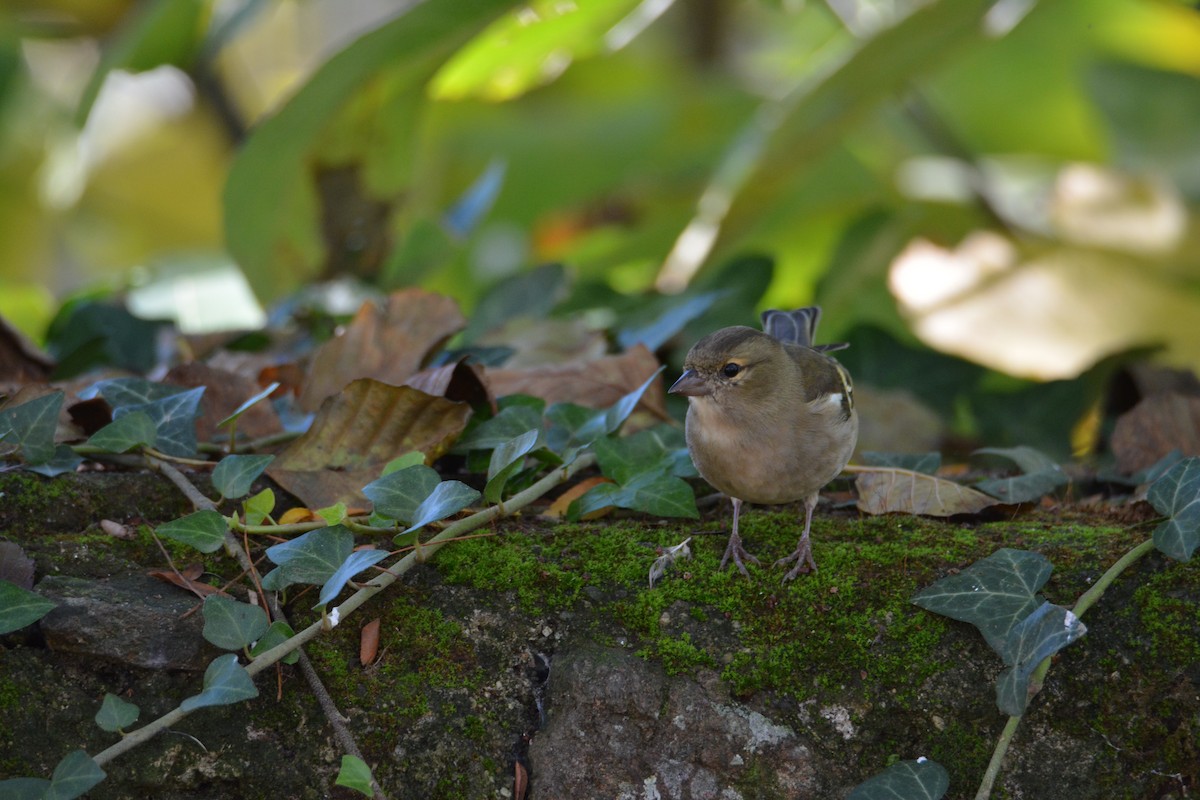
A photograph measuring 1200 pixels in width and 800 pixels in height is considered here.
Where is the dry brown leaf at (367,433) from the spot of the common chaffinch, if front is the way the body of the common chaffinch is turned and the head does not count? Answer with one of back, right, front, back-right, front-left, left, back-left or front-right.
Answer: front-right

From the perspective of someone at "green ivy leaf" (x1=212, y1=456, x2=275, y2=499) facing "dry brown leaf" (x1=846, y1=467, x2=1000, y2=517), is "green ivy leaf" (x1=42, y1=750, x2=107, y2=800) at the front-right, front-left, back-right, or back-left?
back-right

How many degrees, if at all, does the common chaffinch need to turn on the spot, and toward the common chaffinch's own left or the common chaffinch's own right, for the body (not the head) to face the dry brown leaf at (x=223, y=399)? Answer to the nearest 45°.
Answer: approximately 45° to the common chaffinch's own right

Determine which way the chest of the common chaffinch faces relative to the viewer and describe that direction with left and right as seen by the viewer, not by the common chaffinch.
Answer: facing the viewer and to the left of the viewer

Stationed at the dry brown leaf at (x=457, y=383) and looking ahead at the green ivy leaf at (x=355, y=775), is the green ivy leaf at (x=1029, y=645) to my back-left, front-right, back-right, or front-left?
front-left

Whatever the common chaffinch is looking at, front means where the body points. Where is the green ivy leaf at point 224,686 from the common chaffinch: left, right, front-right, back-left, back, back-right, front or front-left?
front

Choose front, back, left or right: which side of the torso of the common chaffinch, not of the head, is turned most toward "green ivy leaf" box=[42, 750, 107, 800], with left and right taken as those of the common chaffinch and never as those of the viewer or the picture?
front

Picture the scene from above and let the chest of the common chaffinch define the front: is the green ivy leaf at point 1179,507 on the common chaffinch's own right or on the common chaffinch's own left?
on the common chaffinch's own left

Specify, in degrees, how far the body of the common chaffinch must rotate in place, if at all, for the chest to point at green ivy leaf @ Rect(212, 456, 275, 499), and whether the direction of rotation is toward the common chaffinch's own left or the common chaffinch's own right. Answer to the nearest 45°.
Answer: approximately 45° to the common chaffinch's own right

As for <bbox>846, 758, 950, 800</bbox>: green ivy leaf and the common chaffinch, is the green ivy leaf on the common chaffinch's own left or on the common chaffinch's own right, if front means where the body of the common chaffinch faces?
on the common chaffinch's own left

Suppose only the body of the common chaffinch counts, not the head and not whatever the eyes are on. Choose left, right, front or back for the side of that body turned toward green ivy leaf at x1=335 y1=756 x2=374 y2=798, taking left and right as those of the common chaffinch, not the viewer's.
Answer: front
